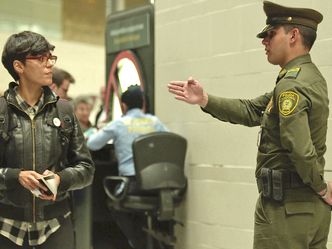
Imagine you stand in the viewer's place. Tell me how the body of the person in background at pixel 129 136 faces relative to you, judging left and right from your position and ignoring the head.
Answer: facing away from the viewer and to the left of the viewer

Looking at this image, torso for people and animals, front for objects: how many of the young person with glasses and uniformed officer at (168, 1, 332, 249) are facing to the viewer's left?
1

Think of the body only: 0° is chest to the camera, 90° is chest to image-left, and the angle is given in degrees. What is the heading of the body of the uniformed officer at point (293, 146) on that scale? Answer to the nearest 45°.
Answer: approximately 90°

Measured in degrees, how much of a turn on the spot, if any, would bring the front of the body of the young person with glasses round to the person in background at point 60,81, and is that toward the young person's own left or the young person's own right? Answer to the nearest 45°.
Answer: approximately 180°

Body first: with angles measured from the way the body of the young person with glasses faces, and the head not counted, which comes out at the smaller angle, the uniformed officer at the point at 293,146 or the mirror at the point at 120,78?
the uniformed officer

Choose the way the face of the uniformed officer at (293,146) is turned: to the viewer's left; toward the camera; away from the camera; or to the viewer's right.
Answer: to the viewer's left

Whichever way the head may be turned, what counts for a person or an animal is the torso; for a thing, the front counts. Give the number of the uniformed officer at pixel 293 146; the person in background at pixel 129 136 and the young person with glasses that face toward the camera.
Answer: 1

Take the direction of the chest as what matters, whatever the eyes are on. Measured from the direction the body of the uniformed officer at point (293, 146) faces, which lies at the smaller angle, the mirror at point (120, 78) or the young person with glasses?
the young person with glasses

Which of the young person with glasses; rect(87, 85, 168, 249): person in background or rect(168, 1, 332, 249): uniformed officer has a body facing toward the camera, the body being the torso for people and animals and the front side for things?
the young person with glasses

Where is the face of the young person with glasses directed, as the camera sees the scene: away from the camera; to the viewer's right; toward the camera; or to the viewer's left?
to the viewer's right

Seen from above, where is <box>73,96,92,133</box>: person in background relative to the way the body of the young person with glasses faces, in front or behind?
behind
